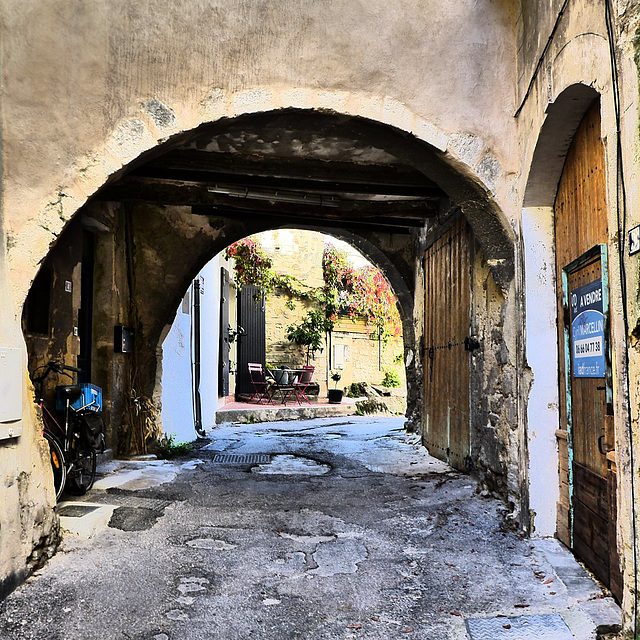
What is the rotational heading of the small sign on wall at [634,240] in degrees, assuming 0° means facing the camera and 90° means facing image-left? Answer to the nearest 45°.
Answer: approximately 45°

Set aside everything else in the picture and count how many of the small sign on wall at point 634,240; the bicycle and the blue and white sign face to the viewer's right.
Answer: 0

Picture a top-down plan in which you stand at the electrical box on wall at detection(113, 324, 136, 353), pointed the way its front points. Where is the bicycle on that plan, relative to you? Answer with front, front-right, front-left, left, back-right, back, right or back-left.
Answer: front-right

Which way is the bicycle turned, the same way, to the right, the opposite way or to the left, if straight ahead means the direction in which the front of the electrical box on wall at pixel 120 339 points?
to the right

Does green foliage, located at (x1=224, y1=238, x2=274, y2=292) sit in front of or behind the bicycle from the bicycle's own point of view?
behind

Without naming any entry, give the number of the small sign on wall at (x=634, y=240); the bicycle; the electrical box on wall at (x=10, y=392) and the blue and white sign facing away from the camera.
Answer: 0

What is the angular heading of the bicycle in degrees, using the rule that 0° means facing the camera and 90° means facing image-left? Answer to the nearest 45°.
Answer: approximately 45°

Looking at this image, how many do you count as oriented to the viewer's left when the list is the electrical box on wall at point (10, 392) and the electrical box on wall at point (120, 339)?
0

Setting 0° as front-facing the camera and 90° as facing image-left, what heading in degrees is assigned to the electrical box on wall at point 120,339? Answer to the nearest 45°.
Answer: approximately 315°

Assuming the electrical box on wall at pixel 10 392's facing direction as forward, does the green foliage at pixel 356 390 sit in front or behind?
behind

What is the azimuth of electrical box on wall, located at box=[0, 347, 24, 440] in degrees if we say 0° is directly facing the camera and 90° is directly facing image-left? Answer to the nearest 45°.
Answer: approximately 0°

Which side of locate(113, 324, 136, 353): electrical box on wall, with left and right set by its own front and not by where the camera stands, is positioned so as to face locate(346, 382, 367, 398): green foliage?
left

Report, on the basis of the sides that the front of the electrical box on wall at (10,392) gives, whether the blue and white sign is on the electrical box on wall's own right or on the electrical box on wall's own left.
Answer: on the electrical box on wall's own left
